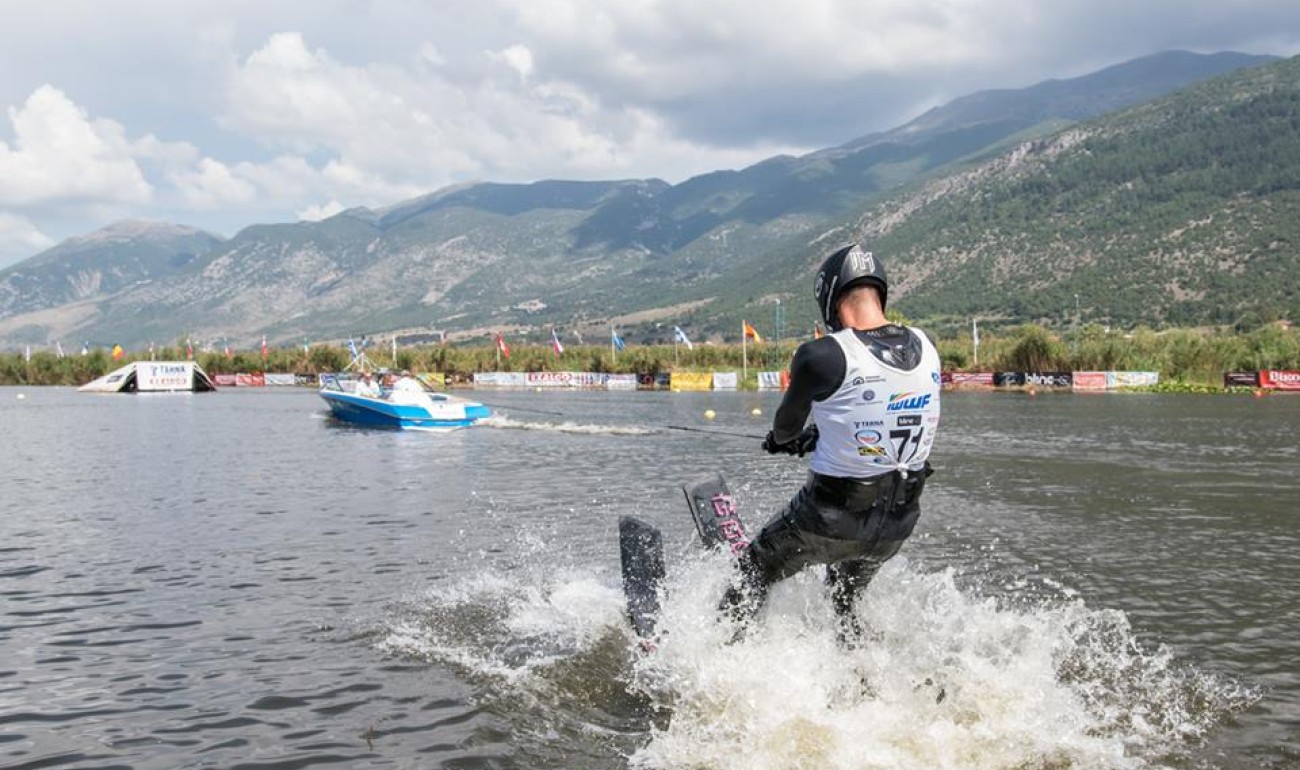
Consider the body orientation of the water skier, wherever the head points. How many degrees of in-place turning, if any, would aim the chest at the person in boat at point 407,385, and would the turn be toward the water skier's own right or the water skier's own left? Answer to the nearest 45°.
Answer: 0° — they already face them

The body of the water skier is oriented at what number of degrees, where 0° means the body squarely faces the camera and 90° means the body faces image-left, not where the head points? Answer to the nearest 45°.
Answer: approximately 135°

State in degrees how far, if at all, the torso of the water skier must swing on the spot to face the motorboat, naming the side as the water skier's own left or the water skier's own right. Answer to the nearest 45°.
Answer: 0° — they already face it

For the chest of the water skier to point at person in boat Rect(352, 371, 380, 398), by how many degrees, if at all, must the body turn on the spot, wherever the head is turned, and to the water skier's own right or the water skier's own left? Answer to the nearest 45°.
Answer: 0° — they already face them

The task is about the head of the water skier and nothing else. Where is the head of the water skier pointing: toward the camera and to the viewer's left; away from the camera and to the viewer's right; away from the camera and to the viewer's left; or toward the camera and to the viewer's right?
away from the camera and to the viewer's left
